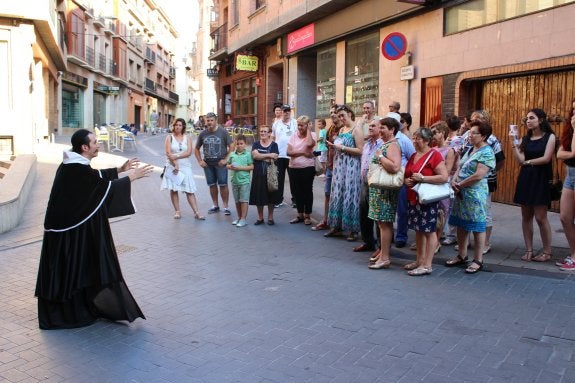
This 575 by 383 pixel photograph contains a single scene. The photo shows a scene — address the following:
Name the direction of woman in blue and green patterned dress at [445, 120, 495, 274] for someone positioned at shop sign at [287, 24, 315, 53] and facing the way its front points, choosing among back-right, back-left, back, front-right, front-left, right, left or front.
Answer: front-left

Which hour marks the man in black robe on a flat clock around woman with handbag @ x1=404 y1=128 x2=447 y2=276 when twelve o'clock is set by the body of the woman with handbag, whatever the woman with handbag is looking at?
The man in black robe is roughly at 12 o'clock from the woman with handbag.

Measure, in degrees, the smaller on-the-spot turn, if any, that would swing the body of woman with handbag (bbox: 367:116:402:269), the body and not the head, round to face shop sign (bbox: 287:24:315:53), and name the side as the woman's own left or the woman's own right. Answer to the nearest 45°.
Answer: approximately 90° to the woman's own right

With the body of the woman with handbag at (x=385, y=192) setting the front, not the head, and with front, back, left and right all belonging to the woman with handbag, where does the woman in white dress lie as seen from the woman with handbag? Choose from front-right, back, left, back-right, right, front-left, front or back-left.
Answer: front-right

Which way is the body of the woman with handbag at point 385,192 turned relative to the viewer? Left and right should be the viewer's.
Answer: facing to the left of the viewer

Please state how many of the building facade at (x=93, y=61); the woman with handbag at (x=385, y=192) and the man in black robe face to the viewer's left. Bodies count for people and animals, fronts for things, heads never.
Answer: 1

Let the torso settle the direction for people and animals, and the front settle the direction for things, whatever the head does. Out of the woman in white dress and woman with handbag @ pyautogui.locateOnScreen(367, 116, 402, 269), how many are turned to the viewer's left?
1

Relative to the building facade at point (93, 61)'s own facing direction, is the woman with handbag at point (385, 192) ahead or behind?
ahead

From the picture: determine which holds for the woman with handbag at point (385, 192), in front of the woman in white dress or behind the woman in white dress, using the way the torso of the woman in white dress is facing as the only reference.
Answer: in front

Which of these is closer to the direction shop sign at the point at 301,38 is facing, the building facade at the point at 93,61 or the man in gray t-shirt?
the man in gray t-shirt

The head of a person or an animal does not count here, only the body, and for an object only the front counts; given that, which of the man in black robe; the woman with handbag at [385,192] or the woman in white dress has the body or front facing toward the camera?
the woman in white dress

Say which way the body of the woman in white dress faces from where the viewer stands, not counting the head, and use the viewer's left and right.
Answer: facing the viewer

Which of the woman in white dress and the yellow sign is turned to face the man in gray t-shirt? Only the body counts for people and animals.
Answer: the yellow sign

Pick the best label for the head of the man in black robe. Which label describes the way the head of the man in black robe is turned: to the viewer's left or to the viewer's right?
to the viewer's right

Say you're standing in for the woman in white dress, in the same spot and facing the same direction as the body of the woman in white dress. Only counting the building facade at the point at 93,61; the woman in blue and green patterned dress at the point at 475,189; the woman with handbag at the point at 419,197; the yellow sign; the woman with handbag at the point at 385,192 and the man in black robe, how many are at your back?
2

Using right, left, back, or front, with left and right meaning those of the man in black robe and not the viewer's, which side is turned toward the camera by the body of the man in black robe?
right

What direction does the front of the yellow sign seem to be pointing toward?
toward the camera

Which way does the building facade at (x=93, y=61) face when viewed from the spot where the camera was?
facing the viewer and to the right of the viewer
